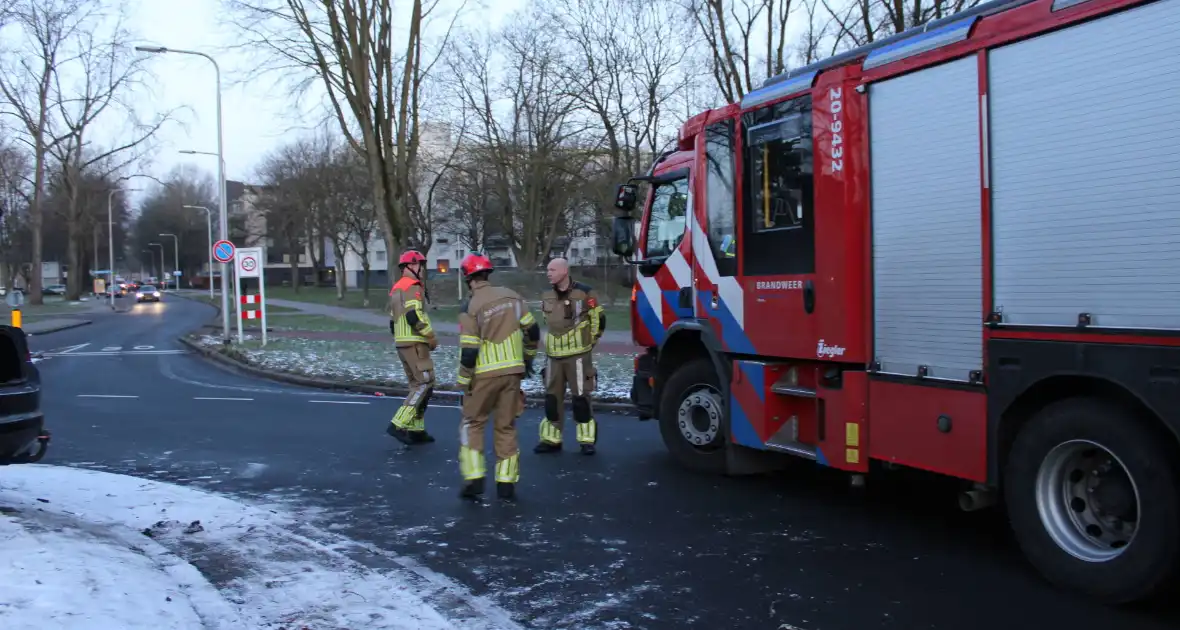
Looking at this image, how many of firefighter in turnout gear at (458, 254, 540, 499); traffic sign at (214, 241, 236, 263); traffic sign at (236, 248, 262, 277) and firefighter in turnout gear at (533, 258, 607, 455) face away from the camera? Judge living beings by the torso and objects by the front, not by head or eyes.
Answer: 1

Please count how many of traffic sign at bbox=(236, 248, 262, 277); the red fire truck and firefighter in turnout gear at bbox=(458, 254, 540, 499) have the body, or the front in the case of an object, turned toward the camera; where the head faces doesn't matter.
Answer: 1

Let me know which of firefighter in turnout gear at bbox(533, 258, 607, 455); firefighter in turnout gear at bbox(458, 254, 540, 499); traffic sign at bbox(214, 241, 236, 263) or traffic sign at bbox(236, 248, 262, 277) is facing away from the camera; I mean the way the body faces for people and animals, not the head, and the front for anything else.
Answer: firefighter in turnout gear at bbox(458, 254, 540, 499)

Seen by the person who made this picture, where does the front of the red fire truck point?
facing away from the viewer and to the left of the viewer

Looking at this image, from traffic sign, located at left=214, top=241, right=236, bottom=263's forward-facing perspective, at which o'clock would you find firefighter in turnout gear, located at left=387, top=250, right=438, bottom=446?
The firefighter in turnout gear is roughly at 12 o'clock from the traffic sign.

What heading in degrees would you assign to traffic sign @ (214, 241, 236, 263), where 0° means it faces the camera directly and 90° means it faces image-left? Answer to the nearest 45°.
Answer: approximately 0°

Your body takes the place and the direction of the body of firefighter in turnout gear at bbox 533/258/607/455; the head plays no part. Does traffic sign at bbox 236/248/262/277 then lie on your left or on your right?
on your right

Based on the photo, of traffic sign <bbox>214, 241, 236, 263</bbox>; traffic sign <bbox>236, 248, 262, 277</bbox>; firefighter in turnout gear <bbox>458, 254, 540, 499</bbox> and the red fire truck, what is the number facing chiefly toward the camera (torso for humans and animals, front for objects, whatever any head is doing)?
2

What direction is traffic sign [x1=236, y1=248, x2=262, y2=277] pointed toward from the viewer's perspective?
toward the camera

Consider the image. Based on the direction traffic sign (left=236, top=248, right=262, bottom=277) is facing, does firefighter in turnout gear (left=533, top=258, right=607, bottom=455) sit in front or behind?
in front

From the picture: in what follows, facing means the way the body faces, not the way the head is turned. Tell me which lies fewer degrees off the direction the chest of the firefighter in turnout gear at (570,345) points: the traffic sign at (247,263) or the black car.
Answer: the black car

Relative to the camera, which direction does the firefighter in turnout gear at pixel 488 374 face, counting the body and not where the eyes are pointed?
away from the camera

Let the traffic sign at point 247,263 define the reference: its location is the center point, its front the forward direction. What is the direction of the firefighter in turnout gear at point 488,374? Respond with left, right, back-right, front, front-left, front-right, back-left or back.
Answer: front

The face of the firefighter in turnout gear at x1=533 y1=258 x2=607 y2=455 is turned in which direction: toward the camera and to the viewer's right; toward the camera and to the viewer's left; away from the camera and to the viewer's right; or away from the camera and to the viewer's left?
toward the camera and to the viewer's left

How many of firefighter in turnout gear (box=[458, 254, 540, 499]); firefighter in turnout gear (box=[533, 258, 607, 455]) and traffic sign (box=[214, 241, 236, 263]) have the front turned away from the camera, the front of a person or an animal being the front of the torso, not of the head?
1

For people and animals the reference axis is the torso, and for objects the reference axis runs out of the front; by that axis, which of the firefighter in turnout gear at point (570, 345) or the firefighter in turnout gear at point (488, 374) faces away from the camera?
the firefighter in turnout gear at point (488, 374)

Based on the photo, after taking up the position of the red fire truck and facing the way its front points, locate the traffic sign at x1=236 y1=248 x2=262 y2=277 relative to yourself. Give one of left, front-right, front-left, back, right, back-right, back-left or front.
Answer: front
